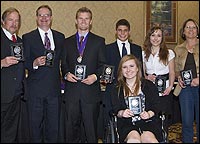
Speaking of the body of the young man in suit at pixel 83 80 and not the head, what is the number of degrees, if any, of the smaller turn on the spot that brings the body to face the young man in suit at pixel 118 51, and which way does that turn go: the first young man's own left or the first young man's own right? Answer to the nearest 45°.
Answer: approximately 135° to the first young man's own left

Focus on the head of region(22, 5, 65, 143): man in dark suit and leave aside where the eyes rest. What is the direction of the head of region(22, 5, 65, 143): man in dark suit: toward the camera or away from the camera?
toward the camera

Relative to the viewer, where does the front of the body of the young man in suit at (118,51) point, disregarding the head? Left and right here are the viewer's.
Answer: facing the viewer

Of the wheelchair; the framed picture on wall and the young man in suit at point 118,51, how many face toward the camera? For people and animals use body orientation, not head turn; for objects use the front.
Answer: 3

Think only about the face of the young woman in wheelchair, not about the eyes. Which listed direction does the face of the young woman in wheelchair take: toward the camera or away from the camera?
toward the camera

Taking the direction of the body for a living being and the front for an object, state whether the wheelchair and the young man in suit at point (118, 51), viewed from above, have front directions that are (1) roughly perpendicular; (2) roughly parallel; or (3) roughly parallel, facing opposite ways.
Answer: roughly parallel

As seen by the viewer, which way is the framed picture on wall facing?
toward the camera

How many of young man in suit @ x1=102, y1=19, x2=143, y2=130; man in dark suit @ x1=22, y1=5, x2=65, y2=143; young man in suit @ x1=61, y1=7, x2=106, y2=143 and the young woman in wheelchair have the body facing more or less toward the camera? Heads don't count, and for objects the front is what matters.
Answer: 4

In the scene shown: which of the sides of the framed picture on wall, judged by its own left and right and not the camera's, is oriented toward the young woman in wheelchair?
front

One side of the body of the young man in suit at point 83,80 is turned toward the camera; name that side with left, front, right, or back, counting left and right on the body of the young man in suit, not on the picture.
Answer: front

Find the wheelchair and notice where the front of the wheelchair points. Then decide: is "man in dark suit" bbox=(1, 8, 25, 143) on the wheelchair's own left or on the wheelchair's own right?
on the wheelchair's own right

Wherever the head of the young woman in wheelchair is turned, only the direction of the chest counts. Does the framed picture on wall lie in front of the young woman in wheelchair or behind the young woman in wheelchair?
behind

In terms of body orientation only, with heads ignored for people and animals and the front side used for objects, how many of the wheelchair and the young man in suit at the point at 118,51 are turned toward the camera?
2

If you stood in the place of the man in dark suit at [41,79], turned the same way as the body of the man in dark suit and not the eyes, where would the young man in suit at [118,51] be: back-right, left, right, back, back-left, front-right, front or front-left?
left

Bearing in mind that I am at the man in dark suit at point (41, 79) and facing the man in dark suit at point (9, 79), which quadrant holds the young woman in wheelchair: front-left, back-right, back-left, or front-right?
back-left

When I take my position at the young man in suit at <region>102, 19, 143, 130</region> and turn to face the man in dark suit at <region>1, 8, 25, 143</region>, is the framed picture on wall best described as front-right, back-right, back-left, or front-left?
back-right

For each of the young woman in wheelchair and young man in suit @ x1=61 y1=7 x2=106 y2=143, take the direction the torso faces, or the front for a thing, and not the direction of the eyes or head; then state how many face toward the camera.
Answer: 2
